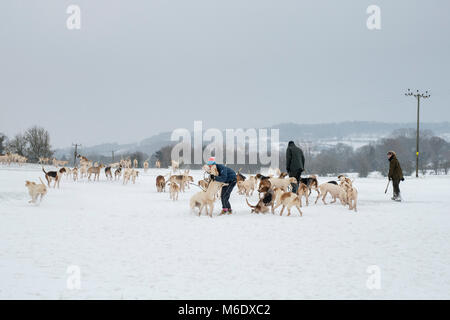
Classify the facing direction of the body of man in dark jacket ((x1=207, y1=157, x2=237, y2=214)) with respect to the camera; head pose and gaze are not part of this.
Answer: to the viewer's left

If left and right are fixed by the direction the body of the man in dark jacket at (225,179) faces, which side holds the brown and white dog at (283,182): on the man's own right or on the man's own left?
on the man's own right

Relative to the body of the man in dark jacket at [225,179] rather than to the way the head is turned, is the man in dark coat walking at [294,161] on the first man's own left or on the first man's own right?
on the first man's own right

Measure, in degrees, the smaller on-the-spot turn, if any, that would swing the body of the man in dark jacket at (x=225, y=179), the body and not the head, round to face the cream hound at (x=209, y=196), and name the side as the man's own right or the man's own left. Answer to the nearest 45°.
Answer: approximately 45° to the man's own left

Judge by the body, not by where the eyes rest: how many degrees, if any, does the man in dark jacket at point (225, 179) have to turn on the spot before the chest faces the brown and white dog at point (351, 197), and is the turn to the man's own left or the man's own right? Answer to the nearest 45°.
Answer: approximately 180°
